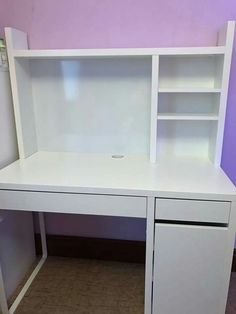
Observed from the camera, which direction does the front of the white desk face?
facing the viewer
